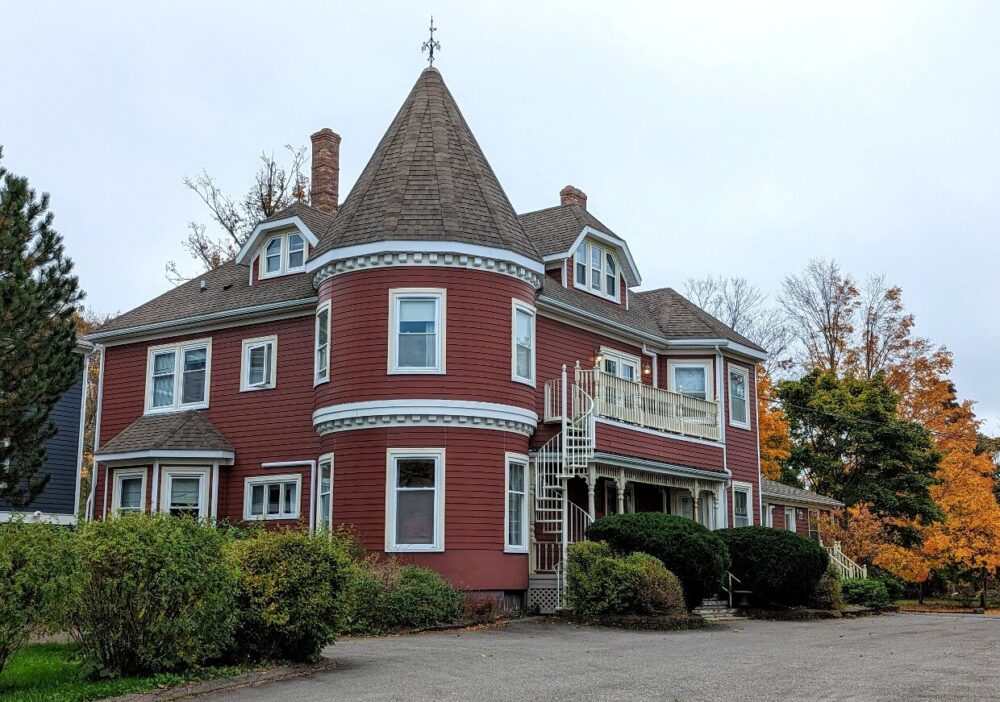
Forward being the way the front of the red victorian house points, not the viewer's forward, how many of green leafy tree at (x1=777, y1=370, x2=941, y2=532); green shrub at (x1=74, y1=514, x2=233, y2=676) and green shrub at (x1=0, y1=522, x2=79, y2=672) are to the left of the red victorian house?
1

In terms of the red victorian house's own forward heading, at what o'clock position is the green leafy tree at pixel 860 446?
The green leafy tree is roughly at 9 o'clock from the red victorian house.

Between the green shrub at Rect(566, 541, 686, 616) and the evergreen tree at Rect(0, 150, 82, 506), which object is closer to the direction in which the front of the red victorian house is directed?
the green shrub

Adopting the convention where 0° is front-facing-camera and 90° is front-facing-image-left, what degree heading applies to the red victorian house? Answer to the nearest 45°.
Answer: approximately 315°

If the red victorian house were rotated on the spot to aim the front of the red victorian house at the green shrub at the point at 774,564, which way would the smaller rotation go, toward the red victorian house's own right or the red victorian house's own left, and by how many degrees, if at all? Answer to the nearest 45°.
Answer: approximately 45° to the red victorian house's own left

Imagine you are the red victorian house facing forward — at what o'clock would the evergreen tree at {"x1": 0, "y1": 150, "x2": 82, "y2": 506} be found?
The evergreen tree is roughly at 4 o'clock from the red victorian house.

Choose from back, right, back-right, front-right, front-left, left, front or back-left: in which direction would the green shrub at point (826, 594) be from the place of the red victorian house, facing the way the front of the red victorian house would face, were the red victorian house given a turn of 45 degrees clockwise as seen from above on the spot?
left

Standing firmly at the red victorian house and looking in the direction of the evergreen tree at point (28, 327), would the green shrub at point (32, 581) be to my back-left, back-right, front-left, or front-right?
front-left

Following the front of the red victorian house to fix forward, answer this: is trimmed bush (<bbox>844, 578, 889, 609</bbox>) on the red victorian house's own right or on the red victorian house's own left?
on the red victorian house's own left

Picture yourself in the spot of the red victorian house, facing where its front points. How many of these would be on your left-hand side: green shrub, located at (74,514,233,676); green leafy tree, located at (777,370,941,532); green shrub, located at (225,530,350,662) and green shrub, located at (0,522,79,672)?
1

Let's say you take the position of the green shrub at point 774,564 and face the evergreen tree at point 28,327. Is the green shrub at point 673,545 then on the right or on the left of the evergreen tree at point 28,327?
left

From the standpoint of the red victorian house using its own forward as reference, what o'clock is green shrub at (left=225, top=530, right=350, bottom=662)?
The green shrub is roughly at 2 o'clock from the red victorian house.

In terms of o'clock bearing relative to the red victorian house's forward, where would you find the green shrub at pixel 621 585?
The green shrub is roughly at 12 o'clock from the red victorian house.

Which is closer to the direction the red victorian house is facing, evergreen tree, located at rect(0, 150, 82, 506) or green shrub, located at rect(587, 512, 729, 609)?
the green shrub
